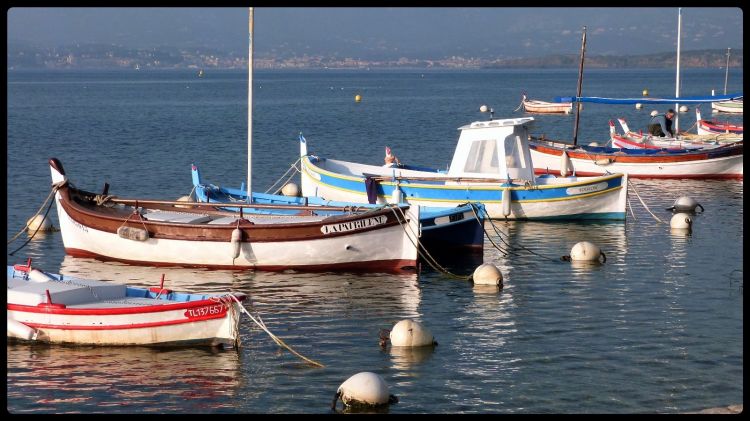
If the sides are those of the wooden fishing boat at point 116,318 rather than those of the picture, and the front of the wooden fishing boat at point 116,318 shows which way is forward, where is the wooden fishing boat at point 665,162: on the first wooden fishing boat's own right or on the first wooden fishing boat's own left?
on the first wooden fishing boat's own left

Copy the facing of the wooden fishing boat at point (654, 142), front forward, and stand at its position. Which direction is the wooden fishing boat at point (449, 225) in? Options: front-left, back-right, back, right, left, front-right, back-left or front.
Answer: left

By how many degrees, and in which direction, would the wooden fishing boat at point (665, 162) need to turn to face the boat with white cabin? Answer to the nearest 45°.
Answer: approximately 90° to its left

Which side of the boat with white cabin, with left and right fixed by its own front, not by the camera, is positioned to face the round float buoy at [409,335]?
left

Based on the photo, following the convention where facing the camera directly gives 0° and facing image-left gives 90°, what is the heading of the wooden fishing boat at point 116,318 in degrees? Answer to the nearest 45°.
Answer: approximately 270°

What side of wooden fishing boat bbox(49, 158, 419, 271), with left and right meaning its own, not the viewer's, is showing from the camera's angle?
left

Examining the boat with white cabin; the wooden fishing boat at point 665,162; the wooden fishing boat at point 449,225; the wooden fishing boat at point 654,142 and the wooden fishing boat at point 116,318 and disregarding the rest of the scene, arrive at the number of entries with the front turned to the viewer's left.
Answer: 4

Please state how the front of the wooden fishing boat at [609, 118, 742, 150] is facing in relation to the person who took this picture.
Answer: facing to the left of the viewer

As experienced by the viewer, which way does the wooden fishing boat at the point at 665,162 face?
facing to the left of the viewer

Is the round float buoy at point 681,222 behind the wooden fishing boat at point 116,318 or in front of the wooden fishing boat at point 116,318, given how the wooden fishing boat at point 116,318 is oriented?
in front

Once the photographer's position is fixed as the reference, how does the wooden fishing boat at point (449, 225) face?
facing to the left of the viewer

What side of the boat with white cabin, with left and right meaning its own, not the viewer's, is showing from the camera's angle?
left
